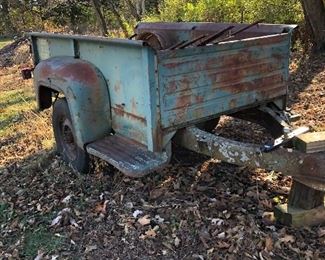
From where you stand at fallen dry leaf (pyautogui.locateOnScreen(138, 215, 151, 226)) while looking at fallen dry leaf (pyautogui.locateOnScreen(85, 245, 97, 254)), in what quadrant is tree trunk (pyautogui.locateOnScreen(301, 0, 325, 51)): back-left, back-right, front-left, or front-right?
back-right

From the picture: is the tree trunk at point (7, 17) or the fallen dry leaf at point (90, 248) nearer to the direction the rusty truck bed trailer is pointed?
the fallen dry leaf

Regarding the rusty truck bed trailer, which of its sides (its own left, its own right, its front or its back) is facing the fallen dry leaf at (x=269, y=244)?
front

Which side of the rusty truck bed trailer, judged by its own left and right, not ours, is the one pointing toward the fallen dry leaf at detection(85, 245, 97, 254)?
right

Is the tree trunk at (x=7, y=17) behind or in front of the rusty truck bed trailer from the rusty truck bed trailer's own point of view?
behind

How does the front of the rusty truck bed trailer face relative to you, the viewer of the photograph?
facing the viewer and to the right of the viewer

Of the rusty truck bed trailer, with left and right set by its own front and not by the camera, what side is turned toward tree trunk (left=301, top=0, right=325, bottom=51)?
left

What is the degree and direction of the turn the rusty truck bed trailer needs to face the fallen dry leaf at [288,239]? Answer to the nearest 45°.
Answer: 0° — it already faces it

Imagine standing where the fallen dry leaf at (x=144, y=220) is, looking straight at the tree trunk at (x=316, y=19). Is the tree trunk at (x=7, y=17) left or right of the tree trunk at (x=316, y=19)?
left

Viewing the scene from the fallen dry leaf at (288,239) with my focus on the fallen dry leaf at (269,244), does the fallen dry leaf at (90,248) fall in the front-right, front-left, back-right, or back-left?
front-right
